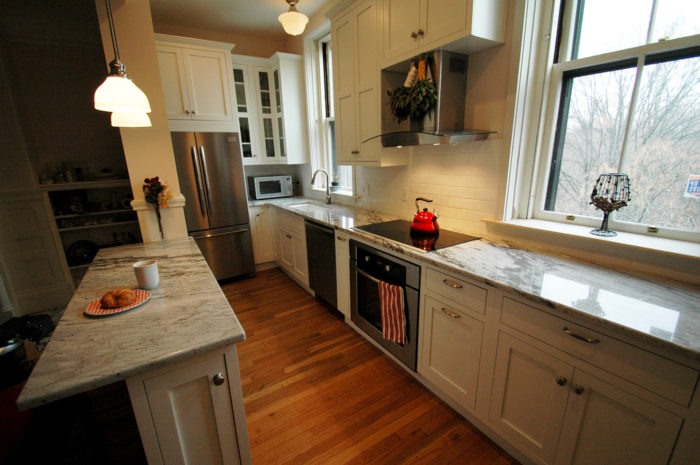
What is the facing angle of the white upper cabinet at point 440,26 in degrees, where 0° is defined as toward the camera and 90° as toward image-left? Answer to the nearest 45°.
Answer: approximately 45°

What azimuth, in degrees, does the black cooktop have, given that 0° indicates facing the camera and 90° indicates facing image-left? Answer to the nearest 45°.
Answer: approximately 45°

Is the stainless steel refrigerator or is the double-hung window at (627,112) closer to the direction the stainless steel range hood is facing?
the stainless steel refrigerator

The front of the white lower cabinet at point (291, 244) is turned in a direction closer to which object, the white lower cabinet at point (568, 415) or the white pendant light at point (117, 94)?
the white pendant light

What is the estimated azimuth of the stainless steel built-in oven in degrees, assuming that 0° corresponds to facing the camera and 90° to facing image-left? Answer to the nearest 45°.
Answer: approximately 45°

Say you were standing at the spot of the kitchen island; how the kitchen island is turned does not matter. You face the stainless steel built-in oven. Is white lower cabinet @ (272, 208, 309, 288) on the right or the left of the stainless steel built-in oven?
left

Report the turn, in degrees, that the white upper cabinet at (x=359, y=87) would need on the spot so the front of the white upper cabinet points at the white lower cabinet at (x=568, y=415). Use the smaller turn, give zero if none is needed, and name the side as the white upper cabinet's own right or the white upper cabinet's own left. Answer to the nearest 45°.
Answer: approximately 90° to the white upper cabinet's own left

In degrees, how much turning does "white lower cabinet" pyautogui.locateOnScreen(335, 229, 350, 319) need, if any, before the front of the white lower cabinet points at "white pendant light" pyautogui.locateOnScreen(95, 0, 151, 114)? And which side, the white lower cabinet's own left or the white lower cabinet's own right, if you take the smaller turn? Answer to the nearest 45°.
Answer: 0° — it already faces it

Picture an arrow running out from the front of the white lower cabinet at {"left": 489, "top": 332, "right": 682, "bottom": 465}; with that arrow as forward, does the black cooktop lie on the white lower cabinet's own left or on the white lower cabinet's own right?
on the white lower cabinet's own right
